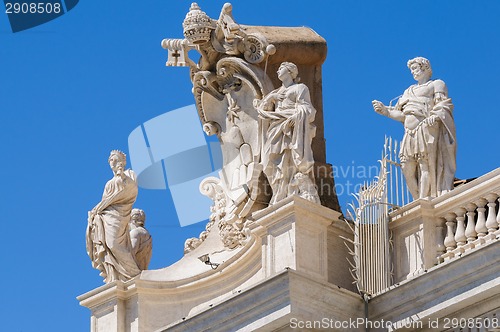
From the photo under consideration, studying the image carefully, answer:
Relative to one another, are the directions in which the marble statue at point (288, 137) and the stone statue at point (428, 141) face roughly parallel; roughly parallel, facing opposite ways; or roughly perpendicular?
roughly parallel

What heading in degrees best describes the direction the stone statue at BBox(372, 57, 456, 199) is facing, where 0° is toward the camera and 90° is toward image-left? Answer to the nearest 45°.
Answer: approximately 45°

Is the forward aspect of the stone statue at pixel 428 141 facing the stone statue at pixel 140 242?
no

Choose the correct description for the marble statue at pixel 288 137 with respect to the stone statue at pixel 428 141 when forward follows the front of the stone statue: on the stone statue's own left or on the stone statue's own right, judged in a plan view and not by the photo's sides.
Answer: on the stone statue's own right

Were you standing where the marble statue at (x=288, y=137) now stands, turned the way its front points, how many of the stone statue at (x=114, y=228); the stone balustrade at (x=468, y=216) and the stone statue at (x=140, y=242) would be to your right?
2

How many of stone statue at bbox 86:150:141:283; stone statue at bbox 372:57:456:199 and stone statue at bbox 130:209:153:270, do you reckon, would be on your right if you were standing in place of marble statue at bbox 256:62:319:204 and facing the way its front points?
2

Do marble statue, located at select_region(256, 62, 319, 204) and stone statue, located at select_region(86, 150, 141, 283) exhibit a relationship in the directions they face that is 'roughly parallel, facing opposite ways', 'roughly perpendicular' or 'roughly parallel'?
roughly parallel

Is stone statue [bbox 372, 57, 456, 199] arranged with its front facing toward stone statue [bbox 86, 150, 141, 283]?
no

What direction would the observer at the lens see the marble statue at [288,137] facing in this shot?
facing the viewer and to the left of the viewer

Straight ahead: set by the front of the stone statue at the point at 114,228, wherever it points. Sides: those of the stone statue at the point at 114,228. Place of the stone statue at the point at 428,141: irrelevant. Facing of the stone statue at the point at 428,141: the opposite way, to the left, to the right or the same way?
the same way

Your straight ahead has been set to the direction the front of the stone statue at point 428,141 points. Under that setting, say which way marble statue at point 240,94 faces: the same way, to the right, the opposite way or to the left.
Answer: the same way

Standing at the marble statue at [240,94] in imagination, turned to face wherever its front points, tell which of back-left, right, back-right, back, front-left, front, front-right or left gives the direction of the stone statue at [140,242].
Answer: right

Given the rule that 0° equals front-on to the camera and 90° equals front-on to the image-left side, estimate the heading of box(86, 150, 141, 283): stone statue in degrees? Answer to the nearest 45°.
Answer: approximately 45°

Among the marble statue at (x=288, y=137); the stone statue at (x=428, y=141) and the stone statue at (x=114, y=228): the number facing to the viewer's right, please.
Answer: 0
